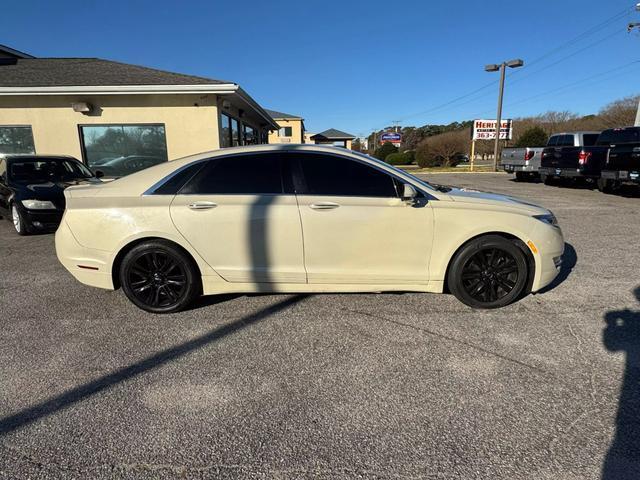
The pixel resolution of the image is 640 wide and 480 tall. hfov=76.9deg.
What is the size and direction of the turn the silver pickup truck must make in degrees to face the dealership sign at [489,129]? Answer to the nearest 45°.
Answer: approximately 45° to its left

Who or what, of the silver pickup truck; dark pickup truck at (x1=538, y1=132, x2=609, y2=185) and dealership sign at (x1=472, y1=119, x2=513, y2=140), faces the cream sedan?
the dealership sign

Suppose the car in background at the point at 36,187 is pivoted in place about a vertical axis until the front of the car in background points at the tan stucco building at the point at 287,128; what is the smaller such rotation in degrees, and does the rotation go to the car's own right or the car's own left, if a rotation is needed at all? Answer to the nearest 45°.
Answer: approximately 90° to the car's own left

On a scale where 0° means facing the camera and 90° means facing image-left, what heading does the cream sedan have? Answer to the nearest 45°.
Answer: approximately 270°

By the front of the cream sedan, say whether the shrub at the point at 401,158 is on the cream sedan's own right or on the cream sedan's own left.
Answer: on the cream sedan's own left

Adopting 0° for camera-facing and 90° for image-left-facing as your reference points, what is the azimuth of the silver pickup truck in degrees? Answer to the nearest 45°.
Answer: approximately 225°

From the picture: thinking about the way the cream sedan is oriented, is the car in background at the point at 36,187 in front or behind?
behind

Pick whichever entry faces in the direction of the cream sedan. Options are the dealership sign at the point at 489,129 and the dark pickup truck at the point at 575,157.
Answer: the dealership sign

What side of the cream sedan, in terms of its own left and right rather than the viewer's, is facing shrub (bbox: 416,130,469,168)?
left

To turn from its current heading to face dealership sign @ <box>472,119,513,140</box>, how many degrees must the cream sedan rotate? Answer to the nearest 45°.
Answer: approximately 45° to its left

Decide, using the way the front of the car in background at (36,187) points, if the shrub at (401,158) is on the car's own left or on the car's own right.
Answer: on the car's own left
